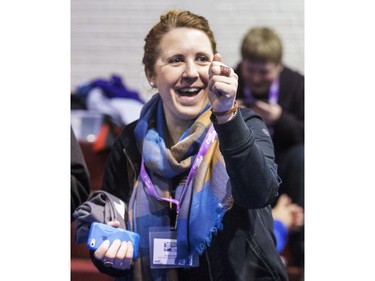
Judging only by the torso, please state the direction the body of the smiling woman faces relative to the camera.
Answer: toward the camera

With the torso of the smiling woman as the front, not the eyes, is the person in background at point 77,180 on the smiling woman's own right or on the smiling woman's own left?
on the smiling woman's own right

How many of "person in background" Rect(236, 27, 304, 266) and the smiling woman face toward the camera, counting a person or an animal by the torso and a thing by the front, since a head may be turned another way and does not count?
2

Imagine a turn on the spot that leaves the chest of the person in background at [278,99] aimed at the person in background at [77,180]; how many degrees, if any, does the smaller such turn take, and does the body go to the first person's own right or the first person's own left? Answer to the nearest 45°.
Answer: approximately 45° to the first person's own right

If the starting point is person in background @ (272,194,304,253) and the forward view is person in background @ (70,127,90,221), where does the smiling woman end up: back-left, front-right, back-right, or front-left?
front-left

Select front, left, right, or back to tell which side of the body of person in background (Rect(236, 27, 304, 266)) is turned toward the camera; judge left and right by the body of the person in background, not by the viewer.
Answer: front

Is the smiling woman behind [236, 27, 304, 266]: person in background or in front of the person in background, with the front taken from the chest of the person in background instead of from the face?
in front
